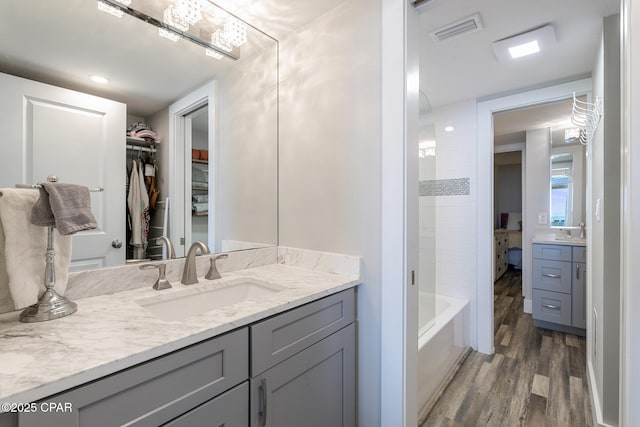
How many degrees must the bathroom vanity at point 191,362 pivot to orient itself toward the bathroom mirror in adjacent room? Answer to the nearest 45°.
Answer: approximately 45° to its left

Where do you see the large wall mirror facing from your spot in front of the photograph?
facing the viewer and to the right of the viewer

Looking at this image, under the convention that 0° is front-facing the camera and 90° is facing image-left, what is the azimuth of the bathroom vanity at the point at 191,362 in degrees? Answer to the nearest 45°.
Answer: approximately 315°

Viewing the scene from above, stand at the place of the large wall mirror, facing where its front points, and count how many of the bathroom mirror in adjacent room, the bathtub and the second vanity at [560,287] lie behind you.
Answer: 0

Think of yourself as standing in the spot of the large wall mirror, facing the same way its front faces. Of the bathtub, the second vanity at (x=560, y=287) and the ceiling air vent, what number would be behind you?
0

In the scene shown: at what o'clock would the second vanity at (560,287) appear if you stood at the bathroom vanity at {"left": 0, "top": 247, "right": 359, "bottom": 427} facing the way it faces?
The second vanity is roughly at 10 o'clock from the bathroom vanity.

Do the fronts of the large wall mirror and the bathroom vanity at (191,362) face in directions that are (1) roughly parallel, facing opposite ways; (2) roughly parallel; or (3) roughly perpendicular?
roughly parallel

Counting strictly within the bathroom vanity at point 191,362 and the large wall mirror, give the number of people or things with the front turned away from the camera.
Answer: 0
